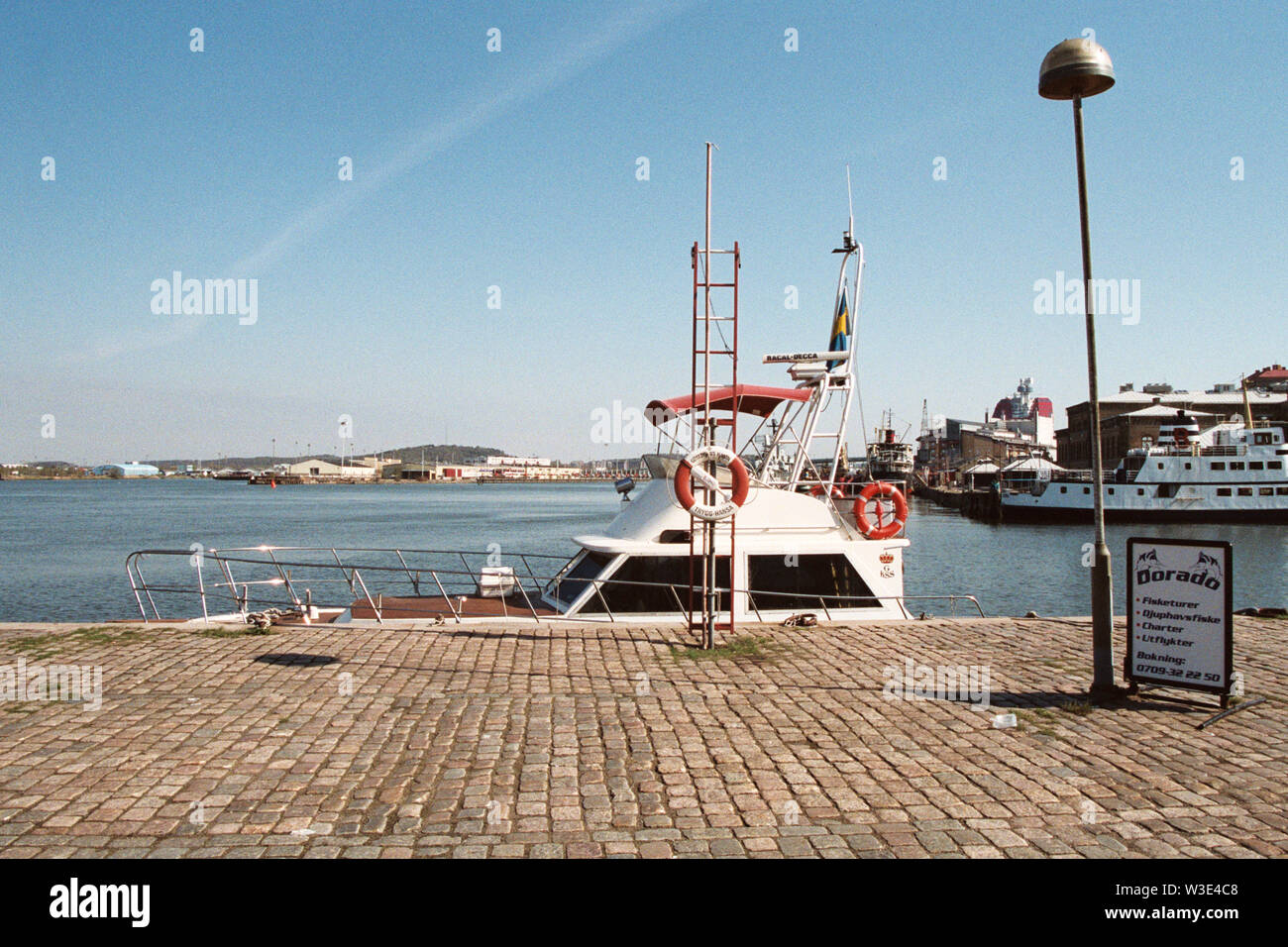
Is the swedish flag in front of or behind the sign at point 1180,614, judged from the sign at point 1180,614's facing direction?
behind

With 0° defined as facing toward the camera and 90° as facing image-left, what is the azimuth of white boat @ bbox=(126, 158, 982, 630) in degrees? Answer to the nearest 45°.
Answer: approximately 90°
